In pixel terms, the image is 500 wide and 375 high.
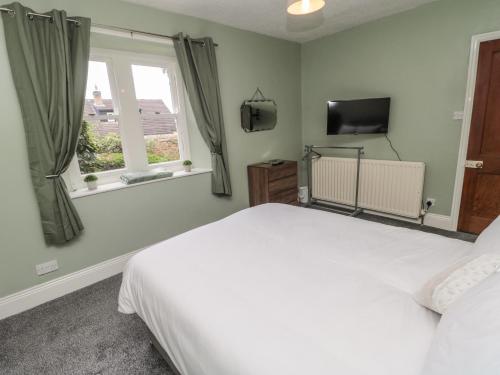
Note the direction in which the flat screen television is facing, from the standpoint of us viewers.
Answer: facing the viewer

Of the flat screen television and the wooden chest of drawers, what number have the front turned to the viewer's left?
0

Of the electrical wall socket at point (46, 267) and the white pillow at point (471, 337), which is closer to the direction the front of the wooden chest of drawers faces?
the white pillow

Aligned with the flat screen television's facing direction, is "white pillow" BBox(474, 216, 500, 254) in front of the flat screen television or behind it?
in front

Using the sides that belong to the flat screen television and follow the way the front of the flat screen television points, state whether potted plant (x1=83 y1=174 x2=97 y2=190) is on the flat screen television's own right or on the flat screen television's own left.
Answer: on the flat screen television's own right

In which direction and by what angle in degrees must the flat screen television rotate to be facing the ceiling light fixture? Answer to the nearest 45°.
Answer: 0° — it already faces it

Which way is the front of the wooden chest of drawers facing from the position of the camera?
facing the viewer and to the right of the viewer

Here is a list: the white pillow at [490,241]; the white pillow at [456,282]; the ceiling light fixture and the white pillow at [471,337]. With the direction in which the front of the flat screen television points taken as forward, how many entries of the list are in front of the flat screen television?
4

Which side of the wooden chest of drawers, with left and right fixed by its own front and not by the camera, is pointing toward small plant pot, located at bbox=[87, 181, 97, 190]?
right

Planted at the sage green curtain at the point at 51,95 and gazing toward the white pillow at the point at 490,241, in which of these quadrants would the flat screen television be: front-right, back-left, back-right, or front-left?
front-left

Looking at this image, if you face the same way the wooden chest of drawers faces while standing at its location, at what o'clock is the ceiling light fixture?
The ceiling light fixture is roughly at 1 o'clock from the wooden chest of drawers.

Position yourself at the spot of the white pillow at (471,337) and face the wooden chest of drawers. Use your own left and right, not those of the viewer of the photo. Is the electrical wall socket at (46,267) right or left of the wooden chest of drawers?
left

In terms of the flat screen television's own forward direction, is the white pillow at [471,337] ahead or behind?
ahead

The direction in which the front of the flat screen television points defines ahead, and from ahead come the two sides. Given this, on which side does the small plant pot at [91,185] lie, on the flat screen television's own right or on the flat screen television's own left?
on the flat screen television's own right
